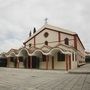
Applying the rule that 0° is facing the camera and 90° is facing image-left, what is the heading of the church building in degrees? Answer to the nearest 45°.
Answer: approximately 45°
